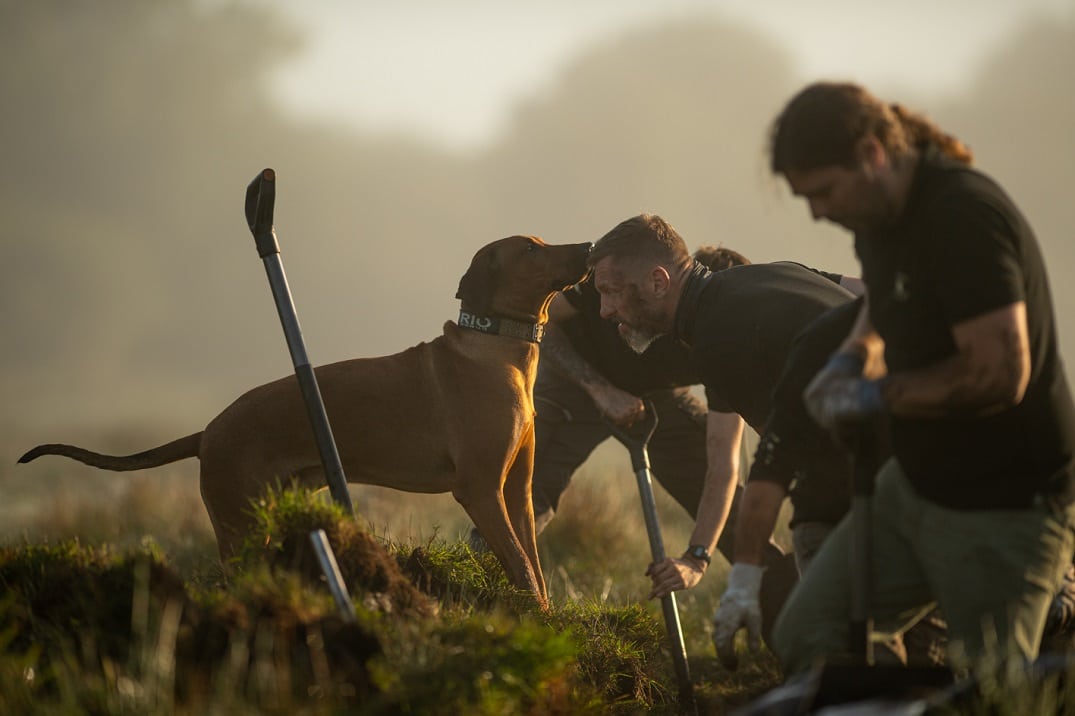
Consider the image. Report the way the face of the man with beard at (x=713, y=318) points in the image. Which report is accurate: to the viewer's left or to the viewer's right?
to the viewer's left

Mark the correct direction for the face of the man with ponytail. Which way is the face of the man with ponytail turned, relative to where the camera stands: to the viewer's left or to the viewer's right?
to the viewer's left

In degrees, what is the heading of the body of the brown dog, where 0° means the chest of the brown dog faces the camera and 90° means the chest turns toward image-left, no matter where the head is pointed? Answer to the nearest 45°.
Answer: approximately 270°

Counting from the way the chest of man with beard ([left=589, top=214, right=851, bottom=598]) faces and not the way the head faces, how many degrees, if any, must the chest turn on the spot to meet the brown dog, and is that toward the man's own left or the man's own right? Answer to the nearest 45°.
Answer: approximately 45° to the man's own right

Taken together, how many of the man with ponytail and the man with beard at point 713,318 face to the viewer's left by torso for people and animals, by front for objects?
2

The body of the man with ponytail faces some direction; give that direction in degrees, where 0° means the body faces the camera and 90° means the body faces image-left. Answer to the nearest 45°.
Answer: approximately 90°

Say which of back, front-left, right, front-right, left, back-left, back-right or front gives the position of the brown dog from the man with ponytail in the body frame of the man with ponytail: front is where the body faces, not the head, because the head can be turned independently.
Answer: front-right

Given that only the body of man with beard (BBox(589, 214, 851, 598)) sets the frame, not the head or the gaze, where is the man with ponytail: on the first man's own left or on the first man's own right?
on the first man's own left

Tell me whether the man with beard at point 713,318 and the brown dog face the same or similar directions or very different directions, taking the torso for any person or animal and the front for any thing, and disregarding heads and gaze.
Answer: very different directions

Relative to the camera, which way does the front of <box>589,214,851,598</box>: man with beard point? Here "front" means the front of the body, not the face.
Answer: to the viewer's left

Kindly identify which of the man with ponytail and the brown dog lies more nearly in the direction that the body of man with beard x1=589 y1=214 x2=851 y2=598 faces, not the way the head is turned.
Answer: the brown dog
